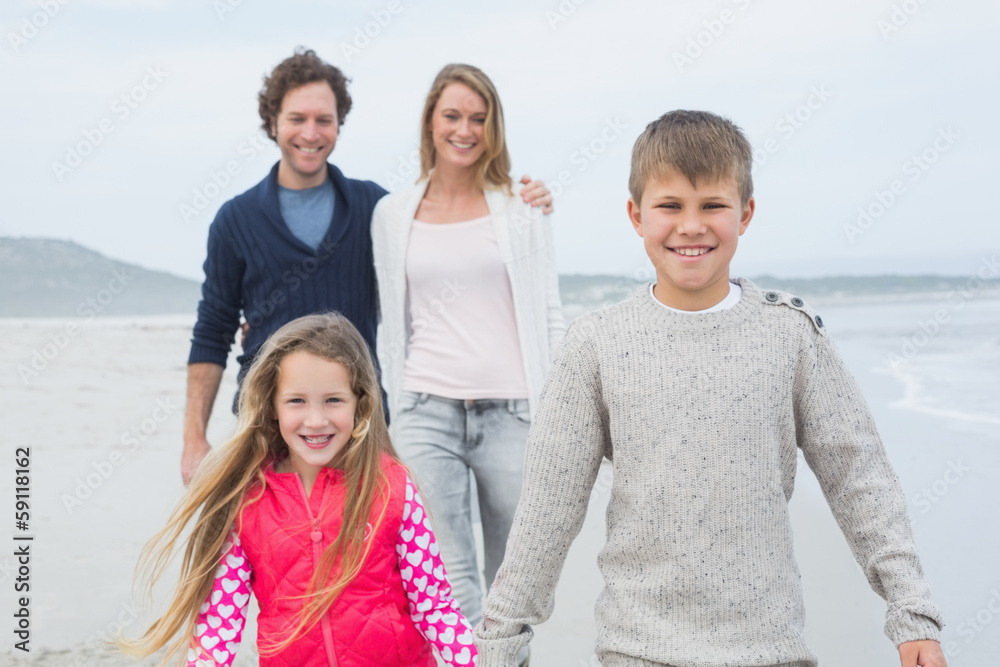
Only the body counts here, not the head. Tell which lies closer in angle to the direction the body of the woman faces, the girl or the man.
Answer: the girl

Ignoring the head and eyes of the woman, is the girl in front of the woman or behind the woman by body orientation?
in front

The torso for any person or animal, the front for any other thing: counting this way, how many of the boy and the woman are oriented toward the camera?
2

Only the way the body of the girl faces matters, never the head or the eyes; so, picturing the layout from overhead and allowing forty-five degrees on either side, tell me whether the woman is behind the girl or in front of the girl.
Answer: behind

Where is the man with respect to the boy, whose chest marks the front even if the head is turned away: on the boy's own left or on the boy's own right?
on the boy's own right

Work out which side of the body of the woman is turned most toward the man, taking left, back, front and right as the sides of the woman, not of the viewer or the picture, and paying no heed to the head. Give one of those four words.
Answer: right

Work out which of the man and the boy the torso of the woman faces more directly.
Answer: the boy

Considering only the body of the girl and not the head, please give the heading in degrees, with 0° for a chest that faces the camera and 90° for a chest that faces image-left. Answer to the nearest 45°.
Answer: approximately 0°

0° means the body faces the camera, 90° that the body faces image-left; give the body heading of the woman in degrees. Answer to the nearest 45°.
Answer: approximately 0°

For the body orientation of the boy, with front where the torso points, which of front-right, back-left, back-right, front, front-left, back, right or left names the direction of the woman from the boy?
back-right
